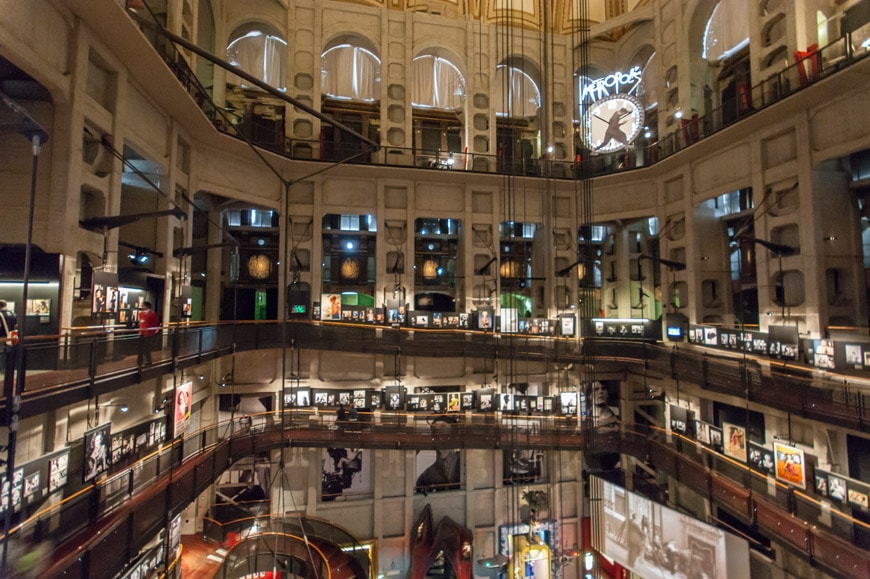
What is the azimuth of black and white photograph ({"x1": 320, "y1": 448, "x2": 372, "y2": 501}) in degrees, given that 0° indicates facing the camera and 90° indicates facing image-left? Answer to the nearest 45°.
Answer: approximately 0°

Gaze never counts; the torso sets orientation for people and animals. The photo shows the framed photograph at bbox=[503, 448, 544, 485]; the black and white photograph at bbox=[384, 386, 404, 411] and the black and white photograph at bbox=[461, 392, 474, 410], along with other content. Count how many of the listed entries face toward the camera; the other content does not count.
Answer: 3

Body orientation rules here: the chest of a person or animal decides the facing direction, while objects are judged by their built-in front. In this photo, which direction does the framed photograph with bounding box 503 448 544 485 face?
toward the camera

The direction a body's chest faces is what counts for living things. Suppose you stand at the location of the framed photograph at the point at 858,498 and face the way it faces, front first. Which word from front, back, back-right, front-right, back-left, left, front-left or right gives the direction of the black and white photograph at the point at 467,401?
front-right

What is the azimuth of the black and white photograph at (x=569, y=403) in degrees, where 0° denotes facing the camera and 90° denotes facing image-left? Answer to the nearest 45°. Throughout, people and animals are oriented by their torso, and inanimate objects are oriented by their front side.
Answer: approximately 0°

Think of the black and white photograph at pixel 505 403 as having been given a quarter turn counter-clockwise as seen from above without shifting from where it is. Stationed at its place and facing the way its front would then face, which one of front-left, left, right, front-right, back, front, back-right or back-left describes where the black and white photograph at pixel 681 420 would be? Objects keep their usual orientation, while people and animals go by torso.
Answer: front

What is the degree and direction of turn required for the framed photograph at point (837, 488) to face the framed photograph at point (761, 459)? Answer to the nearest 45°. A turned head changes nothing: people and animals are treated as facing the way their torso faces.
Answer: approximately 90° to its right

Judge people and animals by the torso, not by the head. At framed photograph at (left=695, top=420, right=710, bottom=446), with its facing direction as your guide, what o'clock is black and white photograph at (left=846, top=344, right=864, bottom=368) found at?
The black and white photograph is roughly at 9 o'clock from the framed photograph.

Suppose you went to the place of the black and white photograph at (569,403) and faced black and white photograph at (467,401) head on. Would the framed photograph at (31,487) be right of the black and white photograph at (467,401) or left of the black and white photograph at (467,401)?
left

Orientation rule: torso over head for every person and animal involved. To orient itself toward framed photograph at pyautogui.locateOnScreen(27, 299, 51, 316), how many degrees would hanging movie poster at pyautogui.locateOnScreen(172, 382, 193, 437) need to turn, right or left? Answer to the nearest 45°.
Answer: approximately 90° to its right

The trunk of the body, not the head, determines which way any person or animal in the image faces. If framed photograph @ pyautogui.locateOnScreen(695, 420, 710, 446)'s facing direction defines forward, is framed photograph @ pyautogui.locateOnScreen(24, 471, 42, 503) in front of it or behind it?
in front

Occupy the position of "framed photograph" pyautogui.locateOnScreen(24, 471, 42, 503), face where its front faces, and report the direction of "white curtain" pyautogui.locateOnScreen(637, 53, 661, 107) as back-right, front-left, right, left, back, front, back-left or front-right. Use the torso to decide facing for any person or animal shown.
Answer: front-left

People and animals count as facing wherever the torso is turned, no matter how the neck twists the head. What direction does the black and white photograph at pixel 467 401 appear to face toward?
toward the camera

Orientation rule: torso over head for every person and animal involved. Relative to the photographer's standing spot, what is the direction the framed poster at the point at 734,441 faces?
facing the viewer and to the left of the viewer

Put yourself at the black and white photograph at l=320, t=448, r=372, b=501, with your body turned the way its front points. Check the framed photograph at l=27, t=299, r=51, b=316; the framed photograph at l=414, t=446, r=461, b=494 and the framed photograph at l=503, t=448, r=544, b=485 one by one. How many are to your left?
2

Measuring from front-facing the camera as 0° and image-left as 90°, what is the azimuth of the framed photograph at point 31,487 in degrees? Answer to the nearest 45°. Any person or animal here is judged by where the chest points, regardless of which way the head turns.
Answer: approximately 315°

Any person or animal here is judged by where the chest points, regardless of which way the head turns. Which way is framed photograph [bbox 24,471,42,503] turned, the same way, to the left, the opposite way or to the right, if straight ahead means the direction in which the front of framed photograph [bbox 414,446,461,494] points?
to the left
